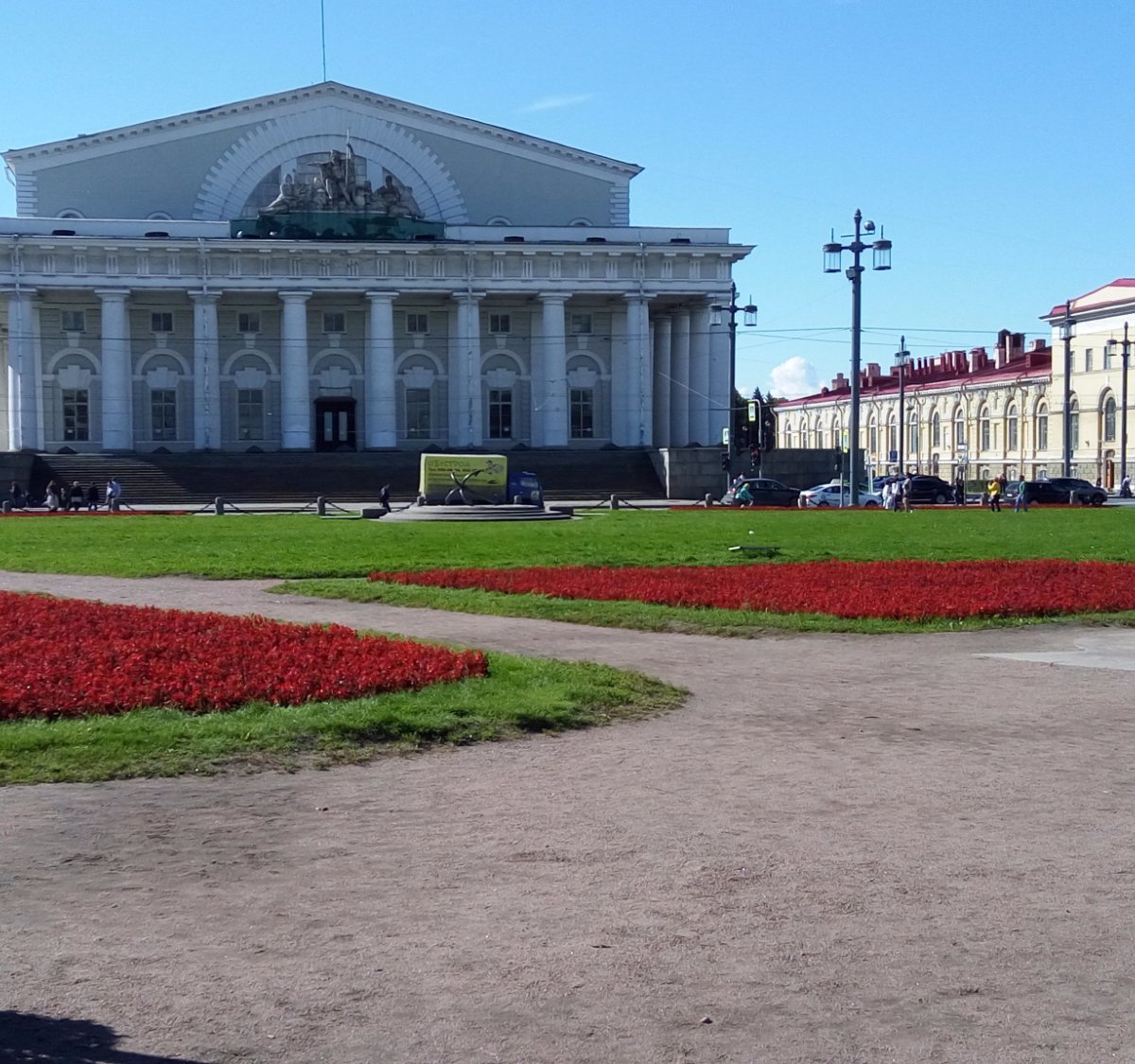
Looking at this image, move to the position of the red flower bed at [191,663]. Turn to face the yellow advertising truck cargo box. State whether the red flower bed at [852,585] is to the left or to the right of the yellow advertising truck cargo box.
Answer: right
